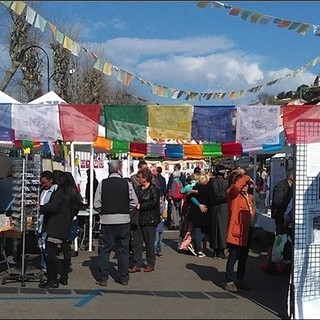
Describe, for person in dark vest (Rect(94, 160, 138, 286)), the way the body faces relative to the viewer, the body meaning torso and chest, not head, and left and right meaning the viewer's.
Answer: facing away from the viewer

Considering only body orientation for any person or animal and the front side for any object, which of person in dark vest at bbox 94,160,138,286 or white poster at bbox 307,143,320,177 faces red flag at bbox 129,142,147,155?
the person in dark vest

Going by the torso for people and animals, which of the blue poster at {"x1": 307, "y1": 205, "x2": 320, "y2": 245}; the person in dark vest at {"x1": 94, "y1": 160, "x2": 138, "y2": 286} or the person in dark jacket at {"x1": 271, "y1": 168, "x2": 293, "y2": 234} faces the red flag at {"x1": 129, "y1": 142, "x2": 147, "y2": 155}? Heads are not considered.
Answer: the person in dark vest at {"x1": 94, "y1": 160, "x2": 138, "y2": 286}

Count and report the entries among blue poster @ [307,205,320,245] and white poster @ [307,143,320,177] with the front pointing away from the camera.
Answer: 0
